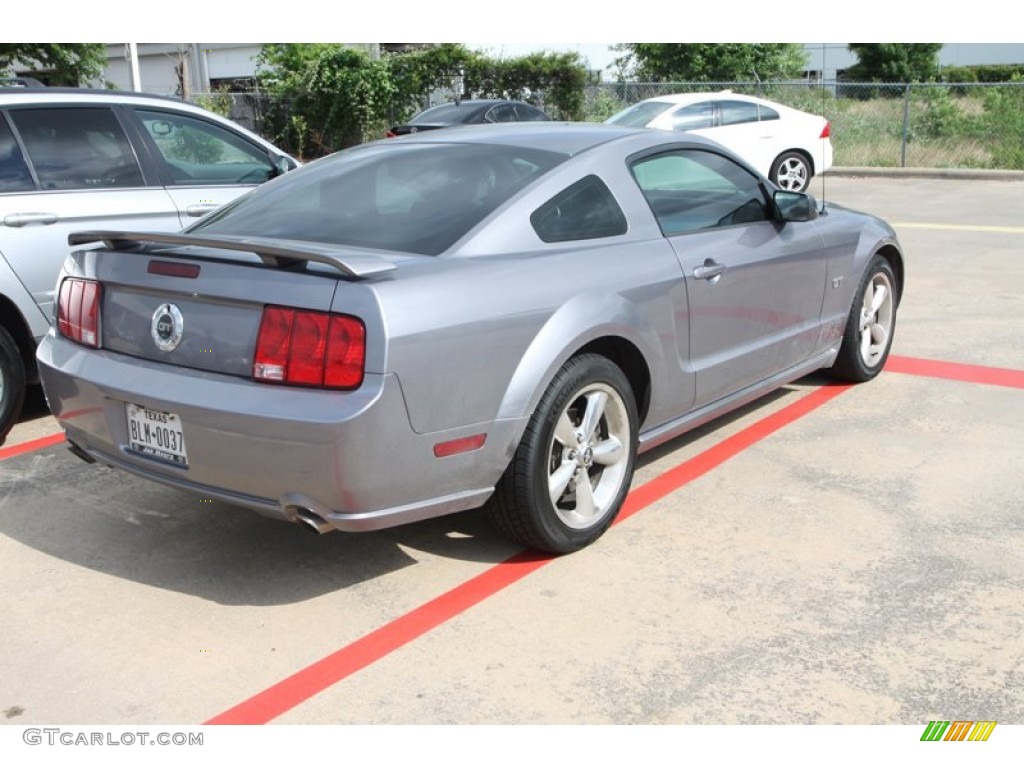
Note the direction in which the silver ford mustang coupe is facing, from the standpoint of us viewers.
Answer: facing away from the viewer and to the right of the viewer

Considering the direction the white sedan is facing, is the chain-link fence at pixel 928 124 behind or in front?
behind

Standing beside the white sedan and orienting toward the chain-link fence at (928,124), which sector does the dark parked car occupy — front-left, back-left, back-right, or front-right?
back-left

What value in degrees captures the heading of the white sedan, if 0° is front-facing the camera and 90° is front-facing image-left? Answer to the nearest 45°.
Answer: approximately 45°

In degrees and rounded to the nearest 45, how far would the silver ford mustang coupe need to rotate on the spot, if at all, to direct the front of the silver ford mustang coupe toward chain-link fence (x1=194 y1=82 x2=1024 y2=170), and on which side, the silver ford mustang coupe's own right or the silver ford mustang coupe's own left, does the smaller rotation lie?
0° — it already faces it
